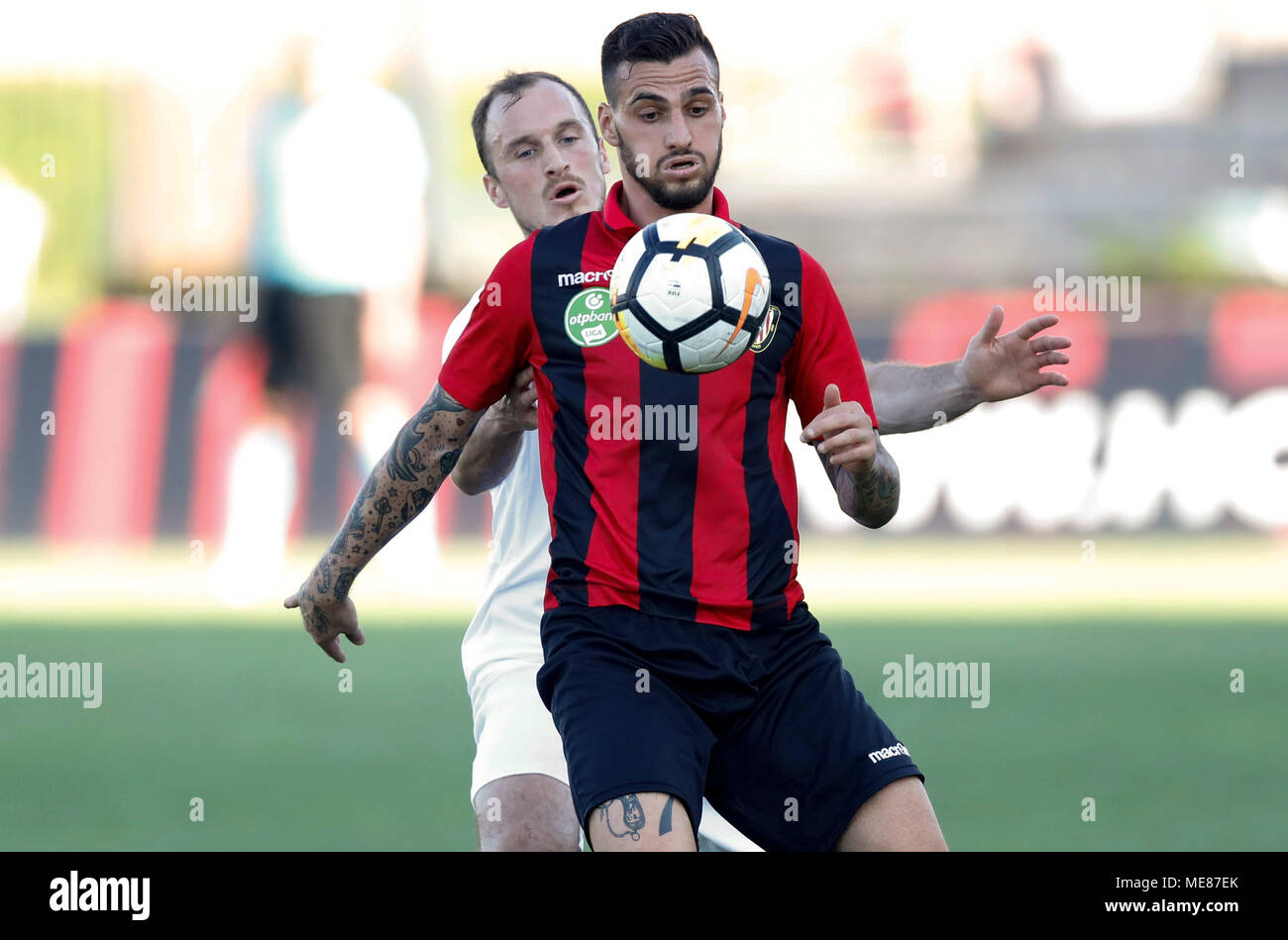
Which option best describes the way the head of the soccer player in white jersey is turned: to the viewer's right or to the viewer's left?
to the viewer's right

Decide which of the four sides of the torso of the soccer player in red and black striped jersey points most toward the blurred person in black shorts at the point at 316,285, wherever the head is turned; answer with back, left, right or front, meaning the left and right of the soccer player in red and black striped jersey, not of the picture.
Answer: back

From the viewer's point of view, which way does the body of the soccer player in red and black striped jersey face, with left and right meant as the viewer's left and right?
facing the viewer

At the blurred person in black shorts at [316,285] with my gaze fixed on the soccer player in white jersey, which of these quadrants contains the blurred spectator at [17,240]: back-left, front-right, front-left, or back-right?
back-right

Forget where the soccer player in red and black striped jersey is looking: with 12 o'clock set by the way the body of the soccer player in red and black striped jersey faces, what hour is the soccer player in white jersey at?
The soccer player in white jersey is roughly at 5 o'clock from the soccer player in red and black striped jersey.

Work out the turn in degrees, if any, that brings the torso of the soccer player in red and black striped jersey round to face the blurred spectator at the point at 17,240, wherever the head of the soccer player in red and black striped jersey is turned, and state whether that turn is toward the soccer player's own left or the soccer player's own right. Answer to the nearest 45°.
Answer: approximately 180°
